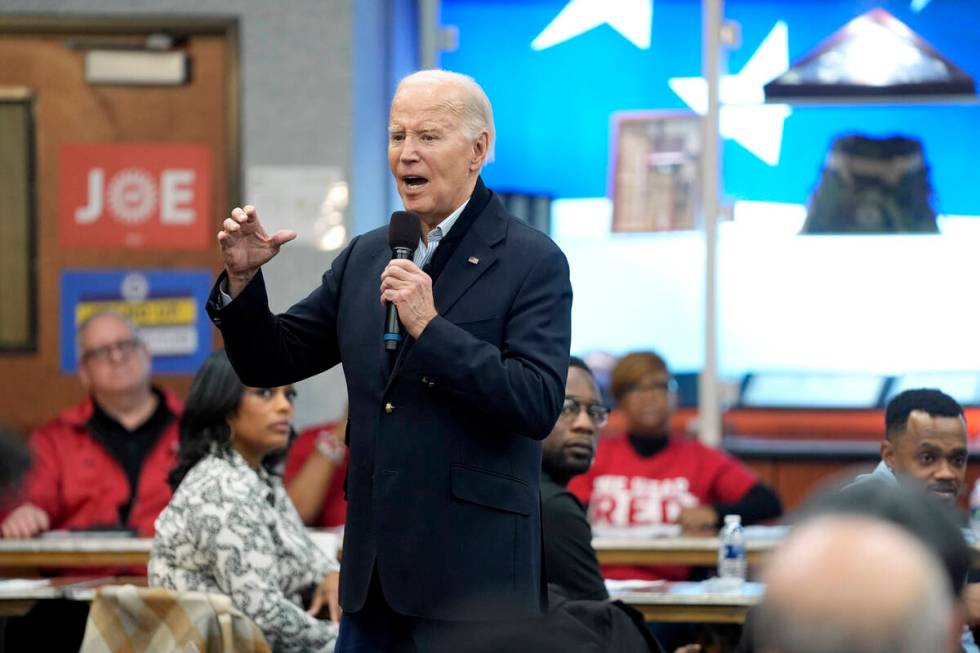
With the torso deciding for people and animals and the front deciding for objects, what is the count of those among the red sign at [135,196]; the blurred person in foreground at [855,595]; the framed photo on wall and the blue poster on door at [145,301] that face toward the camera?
3

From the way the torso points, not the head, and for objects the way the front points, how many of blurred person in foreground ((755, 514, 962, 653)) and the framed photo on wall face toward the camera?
1

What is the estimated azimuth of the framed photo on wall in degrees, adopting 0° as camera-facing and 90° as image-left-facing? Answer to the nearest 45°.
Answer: approximately 0°

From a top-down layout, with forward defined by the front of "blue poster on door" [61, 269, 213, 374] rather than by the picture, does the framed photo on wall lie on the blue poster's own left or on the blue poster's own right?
on the blue poster's own left

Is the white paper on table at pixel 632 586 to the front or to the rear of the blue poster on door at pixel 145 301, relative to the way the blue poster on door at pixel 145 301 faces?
to the front

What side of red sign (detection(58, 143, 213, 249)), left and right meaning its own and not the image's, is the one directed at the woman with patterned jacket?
front

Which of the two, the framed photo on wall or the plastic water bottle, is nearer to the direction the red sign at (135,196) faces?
the plastic water bottle

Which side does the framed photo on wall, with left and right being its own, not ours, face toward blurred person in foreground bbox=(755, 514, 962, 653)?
front

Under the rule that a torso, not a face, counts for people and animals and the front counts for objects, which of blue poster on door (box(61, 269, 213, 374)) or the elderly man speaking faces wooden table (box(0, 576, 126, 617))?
the blue poster on door

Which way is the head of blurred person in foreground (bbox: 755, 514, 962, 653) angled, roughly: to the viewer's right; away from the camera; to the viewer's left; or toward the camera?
away from the camera

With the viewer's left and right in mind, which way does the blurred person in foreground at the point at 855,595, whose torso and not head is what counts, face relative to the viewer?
facing away from the viewer

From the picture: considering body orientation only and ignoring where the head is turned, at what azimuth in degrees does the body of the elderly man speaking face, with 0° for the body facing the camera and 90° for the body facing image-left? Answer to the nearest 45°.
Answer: approximately 45°
